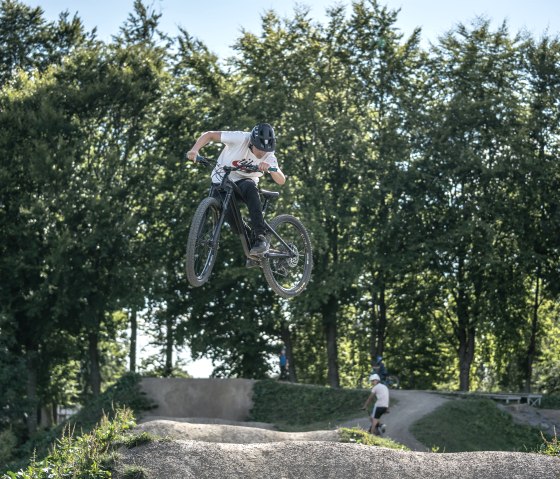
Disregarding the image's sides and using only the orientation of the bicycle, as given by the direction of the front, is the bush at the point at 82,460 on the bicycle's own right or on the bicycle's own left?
on the bicycle's own right

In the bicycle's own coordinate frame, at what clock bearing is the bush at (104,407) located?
The bush is roughly at 4 o'clock from the bicycle.

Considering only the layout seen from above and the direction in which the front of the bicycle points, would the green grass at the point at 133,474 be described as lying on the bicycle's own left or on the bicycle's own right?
on the bicycle's own right

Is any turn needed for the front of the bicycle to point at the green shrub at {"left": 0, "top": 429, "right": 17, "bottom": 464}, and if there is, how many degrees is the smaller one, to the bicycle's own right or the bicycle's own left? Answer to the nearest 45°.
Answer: approximately 135° to the bicycle's own right
